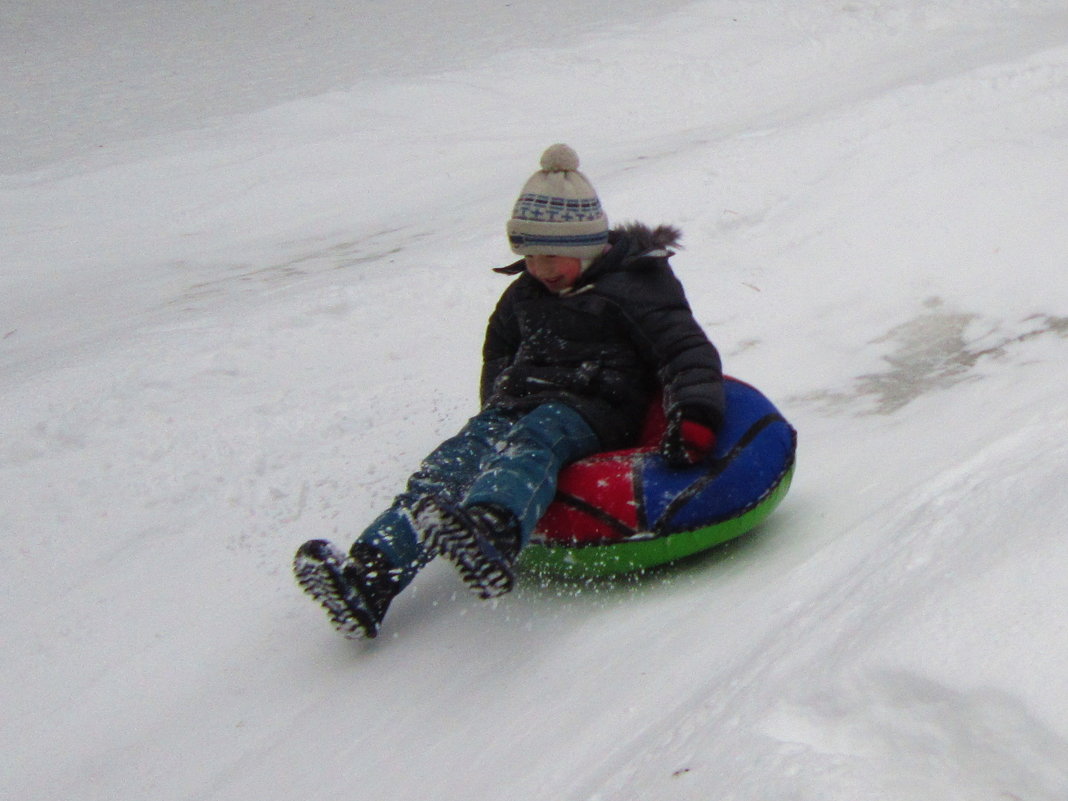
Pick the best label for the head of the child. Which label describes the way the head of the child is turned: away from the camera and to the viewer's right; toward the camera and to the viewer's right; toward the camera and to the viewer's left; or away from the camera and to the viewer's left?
toward the camera and to the viewer's left

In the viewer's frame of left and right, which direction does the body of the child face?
facing the viewer and to the left of the viewer
